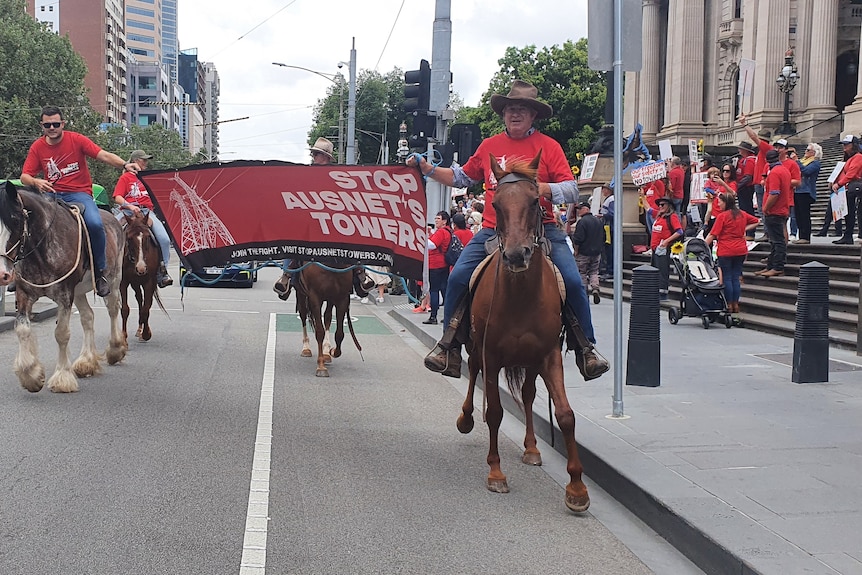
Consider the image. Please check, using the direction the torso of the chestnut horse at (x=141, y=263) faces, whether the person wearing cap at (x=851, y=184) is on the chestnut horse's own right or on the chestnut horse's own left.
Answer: on the chestnut horse's own left

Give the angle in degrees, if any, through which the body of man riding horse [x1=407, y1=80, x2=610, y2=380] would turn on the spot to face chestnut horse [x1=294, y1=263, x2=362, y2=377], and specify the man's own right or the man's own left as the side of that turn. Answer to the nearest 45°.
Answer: approximately 135° to the man's own right

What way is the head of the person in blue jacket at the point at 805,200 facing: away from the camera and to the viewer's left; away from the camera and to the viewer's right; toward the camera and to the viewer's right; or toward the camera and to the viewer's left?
toward the camera and to the viewer's left

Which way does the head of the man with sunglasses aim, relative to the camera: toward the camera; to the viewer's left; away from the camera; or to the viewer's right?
toward the camera

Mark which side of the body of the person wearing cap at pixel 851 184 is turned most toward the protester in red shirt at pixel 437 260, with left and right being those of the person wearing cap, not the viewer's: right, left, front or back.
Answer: front

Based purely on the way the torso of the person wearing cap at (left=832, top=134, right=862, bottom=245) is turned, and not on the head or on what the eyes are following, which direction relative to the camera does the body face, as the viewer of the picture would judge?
to the viewer's left

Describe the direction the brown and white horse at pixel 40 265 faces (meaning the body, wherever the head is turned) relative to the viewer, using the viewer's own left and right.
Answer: facing the viewer and to the left of the viewer

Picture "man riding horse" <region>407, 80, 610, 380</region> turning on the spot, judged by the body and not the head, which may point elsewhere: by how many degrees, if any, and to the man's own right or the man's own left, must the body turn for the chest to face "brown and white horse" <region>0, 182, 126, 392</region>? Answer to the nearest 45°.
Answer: approximately 90° to the man's own right

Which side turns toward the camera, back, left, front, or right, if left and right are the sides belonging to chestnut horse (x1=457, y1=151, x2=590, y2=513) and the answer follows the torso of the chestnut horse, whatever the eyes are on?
front

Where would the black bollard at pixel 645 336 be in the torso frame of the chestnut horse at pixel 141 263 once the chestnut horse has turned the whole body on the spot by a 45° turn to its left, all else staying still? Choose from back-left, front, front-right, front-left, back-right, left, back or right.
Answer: front

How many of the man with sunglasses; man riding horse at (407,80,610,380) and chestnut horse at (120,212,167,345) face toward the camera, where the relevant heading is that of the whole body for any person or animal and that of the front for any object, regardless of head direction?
3
